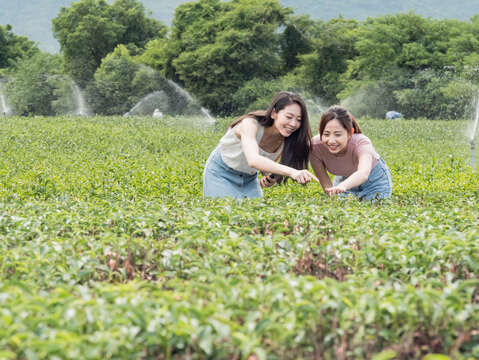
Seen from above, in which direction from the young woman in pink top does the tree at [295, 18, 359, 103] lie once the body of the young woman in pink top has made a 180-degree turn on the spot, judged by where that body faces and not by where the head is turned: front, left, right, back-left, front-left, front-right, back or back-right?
front-left

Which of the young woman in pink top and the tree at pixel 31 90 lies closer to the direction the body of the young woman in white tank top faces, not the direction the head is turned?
the young woman in pink top

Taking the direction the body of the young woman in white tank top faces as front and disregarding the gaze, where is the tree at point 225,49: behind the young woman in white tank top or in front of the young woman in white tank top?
behind

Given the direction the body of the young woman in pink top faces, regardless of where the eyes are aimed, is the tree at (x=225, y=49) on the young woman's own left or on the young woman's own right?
on the young woman's own right

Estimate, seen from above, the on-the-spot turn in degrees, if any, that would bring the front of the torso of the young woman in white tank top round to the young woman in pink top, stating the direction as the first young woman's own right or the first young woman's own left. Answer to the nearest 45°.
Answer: approximately 45° to the first young woman's own left

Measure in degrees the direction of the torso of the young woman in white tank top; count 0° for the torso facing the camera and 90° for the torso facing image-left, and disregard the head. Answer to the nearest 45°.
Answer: approximately 315°

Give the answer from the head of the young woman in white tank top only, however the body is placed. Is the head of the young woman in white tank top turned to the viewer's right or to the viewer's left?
to the viewer's right

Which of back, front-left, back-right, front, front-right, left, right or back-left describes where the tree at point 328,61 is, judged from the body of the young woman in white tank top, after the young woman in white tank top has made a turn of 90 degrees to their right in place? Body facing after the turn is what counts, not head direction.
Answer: back-right

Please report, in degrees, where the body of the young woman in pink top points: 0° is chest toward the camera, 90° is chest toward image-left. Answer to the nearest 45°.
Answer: approximately 45°
